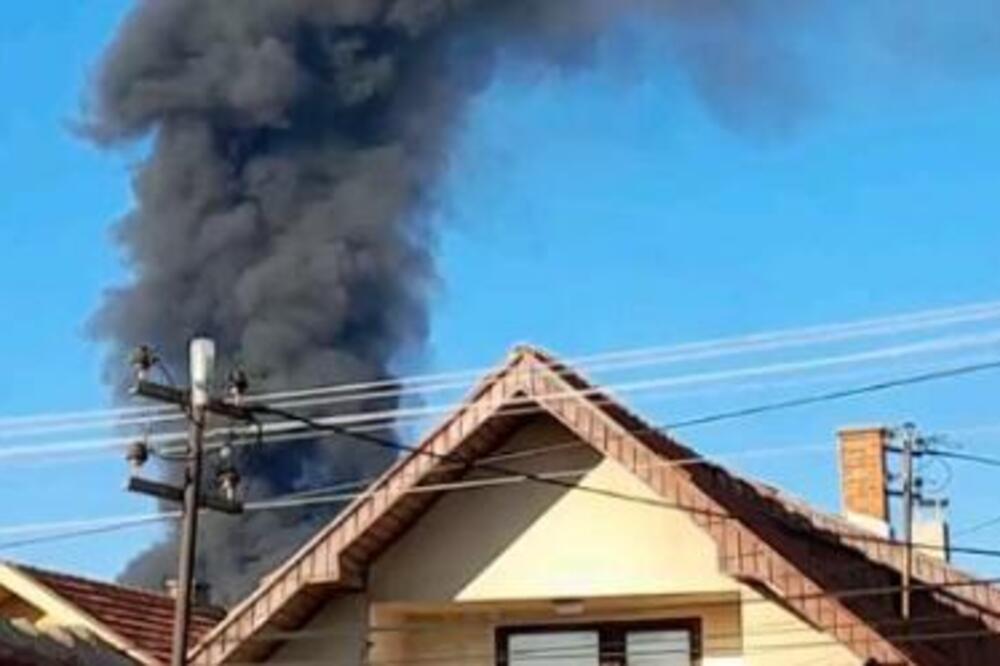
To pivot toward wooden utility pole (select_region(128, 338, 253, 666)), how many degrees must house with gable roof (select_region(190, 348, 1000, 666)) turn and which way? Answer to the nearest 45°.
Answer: approximately 45° to its right

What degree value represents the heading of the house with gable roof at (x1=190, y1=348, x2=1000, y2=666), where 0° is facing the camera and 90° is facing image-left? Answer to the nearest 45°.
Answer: approximately 0°
